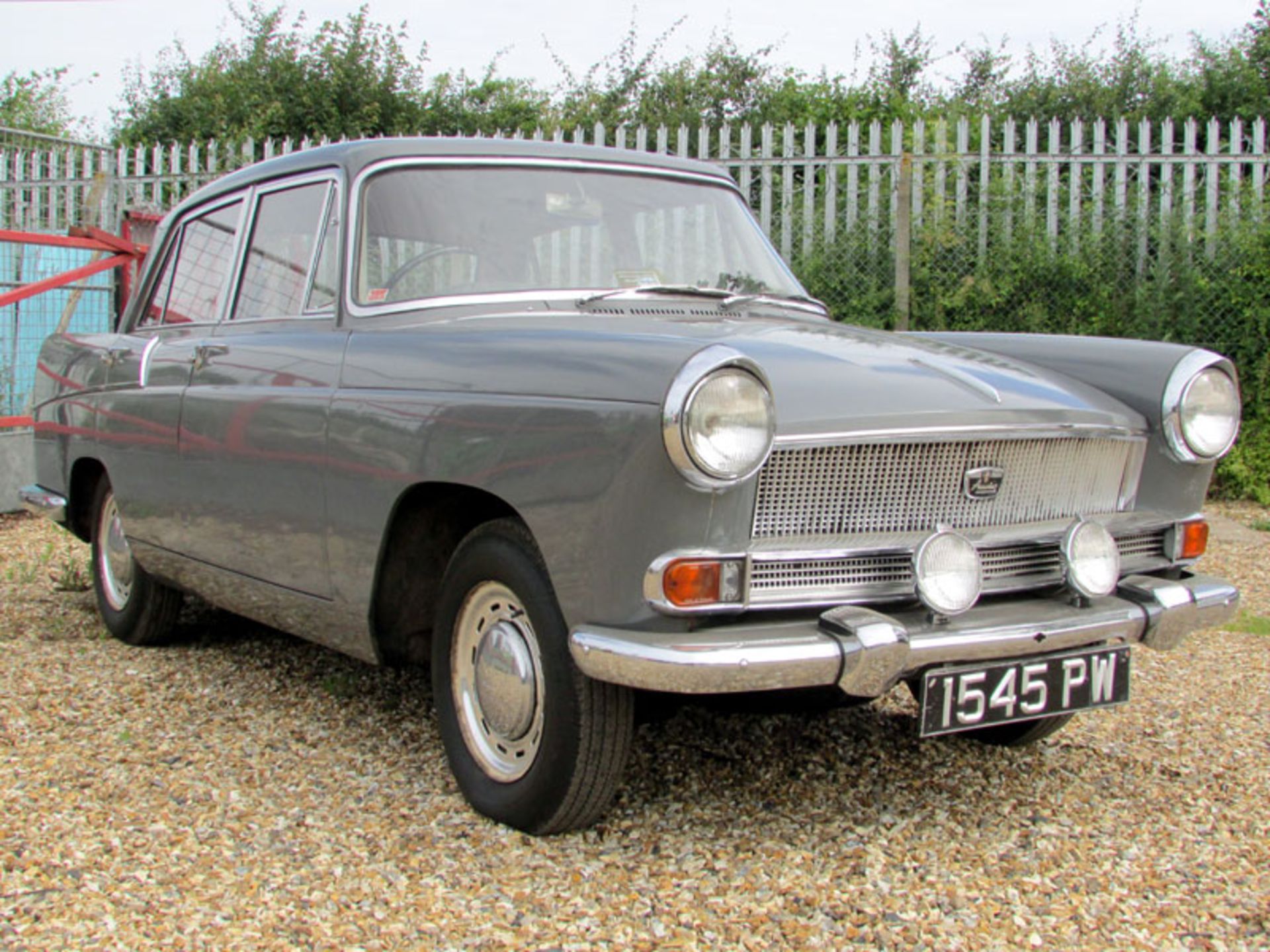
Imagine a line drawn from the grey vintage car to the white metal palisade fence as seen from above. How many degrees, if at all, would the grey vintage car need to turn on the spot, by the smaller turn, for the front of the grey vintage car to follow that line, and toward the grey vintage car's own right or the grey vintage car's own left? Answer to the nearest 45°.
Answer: approximately 135° to the grey vintage car's own left

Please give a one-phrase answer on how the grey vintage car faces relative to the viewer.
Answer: facing the viewer and to the right of the viewer

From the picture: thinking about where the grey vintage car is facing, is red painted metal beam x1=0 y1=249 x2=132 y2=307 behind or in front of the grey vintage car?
behind

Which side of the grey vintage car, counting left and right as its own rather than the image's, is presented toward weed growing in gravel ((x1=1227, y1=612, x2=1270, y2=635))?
left

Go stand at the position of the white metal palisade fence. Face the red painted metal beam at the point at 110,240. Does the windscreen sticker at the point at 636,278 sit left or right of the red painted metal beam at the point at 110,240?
left

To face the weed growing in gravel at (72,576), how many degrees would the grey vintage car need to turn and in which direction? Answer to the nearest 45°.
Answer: approximately 180°
